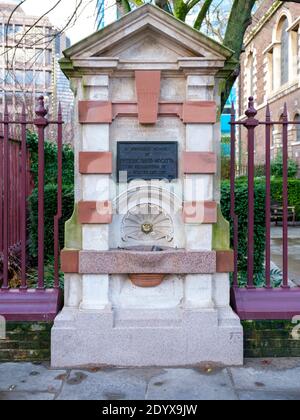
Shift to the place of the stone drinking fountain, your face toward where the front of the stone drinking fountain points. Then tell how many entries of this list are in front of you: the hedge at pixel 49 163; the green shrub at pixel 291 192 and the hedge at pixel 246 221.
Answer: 0

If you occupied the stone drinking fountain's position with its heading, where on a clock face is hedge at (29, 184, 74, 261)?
The hedge is roughly at 5 o'clock from the stone drinking fountain.

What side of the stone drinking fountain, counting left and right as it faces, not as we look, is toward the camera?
front

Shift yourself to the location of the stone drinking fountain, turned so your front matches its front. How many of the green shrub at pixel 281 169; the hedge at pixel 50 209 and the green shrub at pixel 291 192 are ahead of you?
0

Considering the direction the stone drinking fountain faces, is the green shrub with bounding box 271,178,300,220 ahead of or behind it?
behind

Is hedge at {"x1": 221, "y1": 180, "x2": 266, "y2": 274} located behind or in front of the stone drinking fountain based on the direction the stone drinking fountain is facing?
behind

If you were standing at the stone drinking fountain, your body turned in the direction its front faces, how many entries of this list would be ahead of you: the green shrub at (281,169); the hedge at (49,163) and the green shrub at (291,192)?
0

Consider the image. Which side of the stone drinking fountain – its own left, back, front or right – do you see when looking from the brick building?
back

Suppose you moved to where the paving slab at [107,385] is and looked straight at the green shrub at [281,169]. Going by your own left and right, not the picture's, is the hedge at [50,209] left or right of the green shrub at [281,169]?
left
